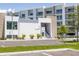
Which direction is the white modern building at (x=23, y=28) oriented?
toward the camera
